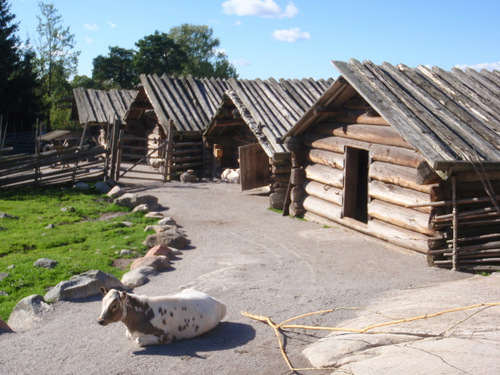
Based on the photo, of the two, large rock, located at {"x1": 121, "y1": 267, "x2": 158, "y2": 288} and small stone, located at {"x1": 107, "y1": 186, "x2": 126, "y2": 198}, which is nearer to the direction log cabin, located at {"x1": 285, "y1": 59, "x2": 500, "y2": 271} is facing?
the large rock

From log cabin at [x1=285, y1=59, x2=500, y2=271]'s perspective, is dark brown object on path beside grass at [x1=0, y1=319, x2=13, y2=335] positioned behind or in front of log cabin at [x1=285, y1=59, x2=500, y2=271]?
in front

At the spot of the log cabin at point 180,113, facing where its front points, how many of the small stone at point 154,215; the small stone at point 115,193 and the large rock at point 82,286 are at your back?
0

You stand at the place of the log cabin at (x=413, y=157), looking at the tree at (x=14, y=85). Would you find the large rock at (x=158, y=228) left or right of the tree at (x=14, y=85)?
left

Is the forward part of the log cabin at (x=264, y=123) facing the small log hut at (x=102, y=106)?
no

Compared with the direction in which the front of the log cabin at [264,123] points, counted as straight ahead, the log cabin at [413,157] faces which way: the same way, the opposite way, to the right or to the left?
the same way

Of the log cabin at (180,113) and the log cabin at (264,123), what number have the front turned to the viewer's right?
0

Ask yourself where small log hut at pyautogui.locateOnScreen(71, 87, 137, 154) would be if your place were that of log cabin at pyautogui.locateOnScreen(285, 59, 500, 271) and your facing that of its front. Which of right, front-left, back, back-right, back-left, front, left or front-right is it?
right

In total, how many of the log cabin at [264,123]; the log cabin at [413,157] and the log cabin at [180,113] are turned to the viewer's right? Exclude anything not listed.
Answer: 0

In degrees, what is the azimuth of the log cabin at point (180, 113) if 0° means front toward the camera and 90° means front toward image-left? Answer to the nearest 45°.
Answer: approximately 45°

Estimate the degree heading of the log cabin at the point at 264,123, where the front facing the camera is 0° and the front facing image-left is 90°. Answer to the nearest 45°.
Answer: approximately 45°

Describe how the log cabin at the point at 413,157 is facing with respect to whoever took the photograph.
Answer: facing the viewer and to the left of the viewer

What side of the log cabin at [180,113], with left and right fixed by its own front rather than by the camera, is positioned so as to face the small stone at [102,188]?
front

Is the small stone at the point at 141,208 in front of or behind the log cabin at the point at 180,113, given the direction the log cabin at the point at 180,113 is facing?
in front

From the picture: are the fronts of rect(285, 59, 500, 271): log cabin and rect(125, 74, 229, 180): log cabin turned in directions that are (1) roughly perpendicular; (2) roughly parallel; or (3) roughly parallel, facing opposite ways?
roughly parallel

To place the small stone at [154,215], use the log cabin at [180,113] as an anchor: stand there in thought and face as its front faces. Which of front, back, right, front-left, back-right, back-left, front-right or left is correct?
front-left

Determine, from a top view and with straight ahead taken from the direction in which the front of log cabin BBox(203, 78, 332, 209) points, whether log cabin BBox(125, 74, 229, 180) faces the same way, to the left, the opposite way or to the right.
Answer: the same way
